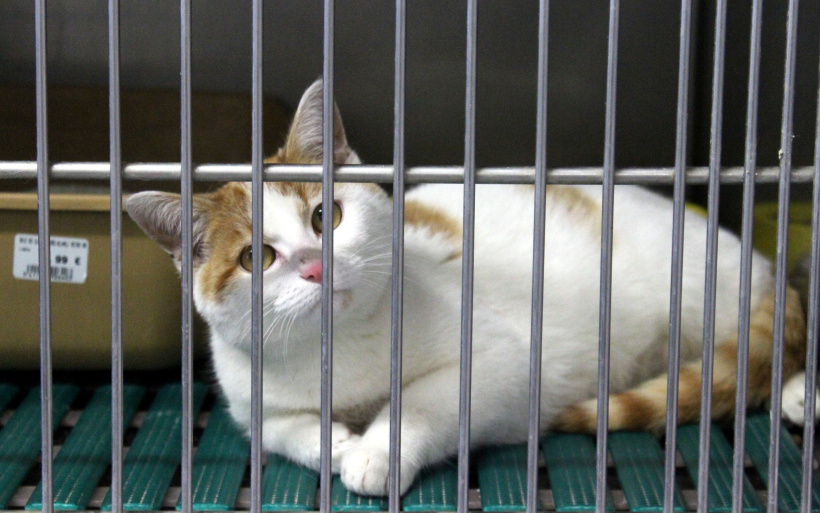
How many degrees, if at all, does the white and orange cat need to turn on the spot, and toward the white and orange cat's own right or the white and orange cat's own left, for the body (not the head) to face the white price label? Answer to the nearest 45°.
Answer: approximately 45° to the white and orange cat's own right

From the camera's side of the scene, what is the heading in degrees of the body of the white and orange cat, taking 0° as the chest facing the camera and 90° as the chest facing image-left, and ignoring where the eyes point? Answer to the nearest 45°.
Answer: approximately 45°

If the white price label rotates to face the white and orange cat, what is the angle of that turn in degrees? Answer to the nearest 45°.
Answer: approximately 45° to its left

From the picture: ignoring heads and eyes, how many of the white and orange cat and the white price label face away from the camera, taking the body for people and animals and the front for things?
0

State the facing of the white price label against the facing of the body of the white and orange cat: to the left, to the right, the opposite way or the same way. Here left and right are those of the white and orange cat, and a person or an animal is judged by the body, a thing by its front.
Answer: to the left
